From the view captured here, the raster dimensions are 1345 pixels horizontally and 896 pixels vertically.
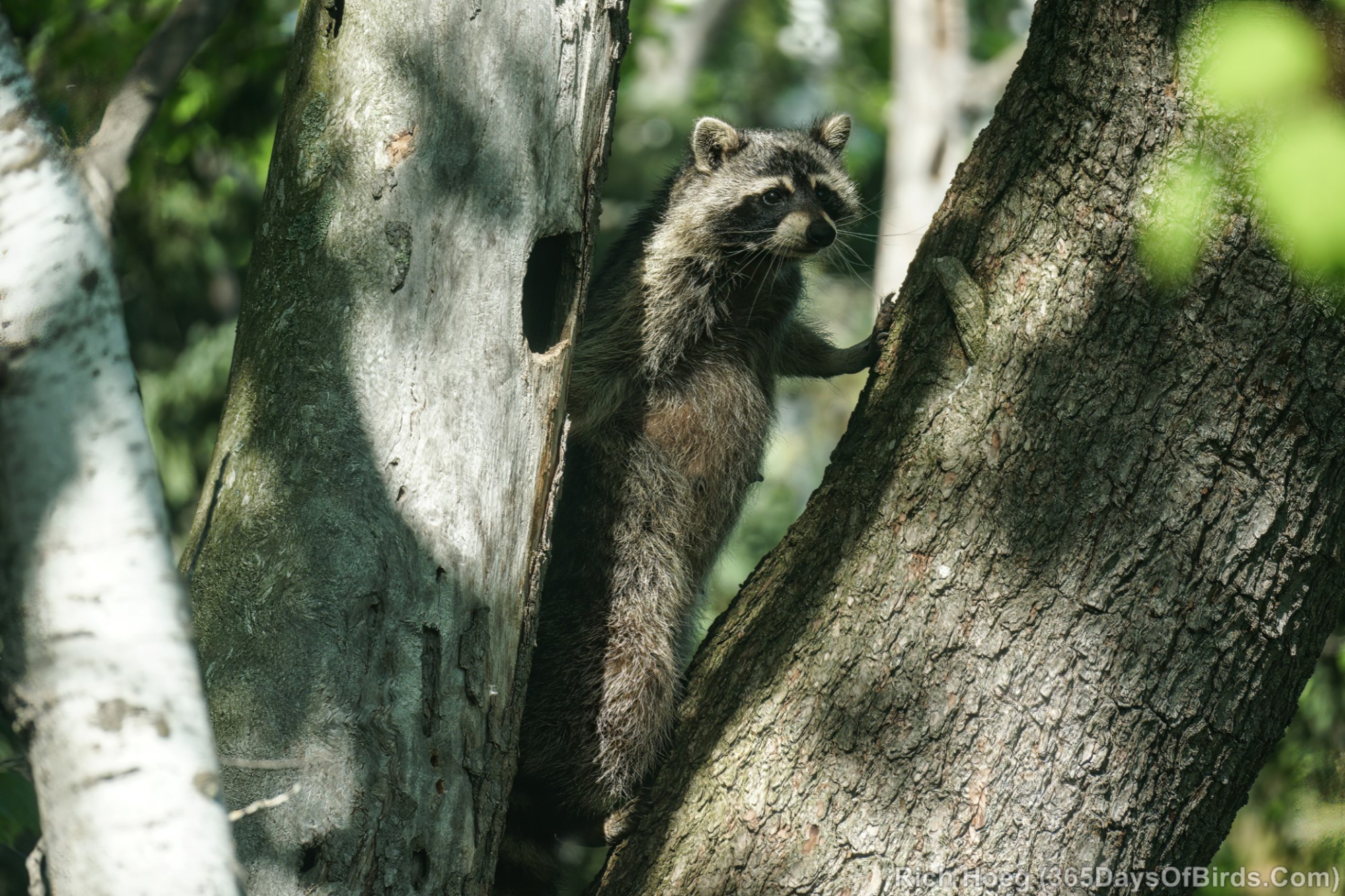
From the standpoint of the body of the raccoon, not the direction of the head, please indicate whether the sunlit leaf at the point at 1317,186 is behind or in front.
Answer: in front

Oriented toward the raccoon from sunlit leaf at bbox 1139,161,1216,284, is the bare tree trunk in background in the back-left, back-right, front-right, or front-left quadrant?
front-right

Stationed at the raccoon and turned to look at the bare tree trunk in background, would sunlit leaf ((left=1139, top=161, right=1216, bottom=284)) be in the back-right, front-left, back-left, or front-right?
back-right

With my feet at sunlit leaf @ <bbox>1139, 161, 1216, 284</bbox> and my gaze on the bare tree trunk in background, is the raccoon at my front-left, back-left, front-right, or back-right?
front-left

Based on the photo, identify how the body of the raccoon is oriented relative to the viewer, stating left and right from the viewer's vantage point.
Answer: facing the viewer and to the right of the viewer

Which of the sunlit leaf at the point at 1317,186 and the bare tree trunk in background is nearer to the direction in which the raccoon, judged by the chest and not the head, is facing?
the sunlit leaf

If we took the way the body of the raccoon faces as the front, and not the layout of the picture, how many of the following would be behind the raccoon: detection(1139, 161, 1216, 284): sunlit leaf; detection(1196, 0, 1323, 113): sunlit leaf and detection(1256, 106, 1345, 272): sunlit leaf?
0

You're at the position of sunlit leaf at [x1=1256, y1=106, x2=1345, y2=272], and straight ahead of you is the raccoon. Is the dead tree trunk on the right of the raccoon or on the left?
left

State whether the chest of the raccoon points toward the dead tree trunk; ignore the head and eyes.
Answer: no

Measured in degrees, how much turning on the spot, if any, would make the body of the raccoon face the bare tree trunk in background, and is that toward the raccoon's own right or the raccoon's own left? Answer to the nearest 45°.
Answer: approximately 135° to the raccoon's own left

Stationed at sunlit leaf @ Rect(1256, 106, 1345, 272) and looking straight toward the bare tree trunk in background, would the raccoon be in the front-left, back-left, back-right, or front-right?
front-left

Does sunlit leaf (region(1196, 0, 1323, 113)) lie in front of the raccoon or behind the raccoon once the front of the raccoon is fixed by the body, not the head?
in front
